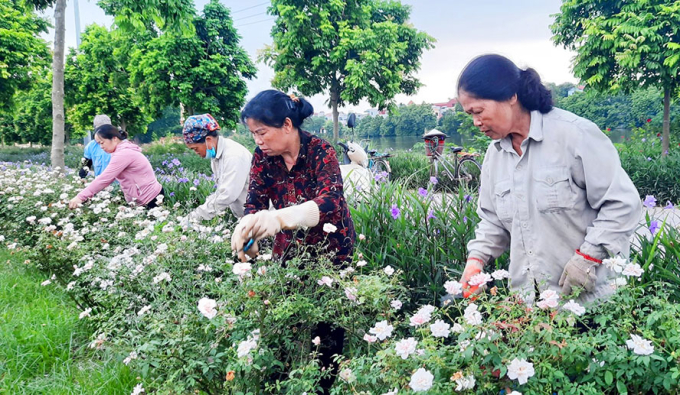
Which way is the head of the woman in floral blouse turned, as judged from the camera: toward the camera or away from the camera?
toward the camera

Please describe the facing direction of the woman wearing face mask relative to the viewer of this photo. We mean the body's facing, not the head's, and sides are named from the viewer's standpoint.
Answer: facing to the left of the viewer

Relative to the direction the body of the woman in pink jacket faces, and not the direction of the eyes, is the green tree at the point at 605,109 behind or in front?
behind

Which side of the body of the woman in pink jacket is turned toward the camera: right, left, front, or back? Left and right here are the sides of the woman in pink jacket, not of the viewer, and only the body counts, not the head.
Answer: left

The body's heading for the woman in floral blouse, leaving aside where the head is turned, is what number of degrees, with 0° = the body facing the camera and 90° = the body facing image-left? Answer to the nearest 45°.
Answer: approximately 45°

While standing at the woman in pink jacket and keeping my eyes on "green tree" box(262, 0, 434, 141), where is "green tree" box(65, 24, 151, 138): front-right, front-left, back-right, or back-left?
front-left

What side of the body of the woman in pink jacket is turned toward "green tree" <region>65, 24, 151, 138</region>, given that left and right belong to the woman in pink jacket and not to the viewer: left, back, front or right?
right

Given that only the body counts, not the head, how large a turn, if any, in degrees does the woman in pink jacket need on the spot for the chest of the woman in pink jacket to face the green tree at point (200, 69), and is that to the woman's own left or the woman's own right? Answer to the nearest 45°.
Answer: approximately 90° to the woman's own right

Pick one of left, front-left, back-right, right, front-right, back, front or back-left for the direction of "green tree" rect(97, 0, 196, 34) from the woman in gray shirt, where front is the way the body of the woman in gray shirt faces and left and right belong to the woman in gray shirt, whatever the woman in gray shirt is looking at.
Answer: right

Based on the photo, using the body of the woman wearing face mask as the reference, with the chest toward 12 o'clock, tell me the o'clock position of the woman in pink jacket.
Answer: The woman in pink jacket is roughly at 2 o'clock from the woman wearing face mask.

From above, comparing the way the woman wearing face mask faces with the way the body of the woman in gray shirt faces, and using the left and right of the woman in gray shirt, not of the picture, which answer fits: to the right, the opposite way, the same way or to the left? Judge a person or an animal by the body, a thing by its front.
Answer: the same way

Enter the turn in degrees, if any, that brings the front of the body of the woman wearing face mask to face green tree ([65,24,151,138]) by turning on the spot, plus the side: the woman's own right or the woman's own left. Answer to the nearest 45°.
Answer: approximately 90° to the woman's own right

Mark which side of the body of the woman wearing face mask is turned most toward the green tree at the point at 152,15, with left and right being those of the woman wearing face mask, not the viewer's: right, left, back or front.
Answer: right

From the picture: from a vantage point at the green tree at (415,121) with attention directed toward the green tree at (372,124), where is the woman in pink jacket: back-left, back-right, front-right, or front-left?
front-left

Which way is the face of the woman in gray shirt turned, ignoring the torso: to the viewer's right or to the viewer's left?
to the viewer's left

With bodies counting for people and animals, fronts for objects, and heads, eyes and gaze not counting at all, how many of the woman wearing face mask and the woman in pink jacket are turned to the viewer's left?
2

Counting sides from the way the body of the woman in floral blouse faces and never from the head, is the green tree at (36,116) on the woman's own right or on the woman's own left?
on the woman's own right

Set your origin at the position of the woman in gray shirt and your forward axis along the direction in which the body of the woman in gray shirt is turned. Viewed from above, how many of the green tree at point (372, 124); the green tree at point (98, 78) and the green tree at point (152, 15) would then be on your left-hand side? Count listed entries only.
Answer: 0

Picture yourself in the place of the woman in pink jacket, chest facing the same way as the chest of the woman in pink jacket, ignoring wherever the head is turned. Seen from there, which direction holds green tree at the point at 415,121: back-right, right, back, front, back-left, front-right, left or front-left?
back-right
